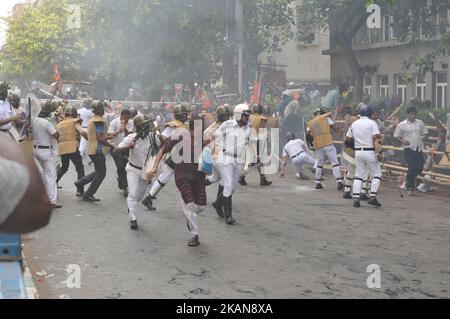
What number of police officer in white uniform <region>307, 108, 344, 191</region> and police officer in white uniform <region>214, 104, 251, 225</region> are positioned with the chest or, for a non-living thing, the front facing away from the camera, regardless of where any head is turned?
1

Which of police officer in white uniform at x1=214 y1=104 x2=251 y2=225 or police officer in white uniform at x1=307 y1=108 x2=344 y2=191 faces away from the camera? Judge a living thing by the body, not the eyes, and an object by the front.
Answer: police officer in white uniform at x1=307 y1=108 x2=344 y2=191

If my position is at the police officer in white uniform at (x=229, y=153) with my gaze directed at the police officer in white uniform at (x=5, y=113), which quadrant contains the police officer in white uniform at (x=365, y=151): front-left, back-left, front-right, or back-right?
back-right

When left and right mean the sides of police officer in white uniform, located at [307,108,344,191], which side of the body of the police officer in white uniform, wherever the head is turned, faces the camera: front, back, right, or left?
back

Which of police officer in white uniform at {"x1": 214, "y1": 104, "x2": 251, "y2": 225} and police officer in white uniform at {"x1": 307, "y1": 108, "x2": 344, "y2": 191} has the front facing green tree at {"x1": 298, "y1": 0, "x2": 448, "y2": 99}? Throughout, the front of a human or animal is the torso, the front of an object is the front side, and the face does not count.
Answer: police officer in white uniform at {"x1": 307, "y1": 108, "x2": 344, "y2": 191}

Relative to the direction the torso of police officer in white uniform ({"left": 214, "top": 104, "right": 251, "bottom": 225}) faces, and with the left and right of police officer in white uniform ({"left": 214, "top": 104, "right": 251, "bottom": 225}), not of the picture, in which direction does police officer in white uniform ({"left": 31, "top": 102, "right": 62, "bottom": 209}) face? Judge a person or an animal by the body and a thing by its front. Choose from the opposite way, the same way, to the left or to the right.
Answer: to the left

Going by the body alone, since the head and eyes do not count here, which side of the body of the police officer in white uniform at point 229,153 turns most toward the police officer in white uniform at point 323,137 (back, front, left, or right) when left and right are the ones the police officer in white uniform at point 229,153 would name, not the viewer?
left
